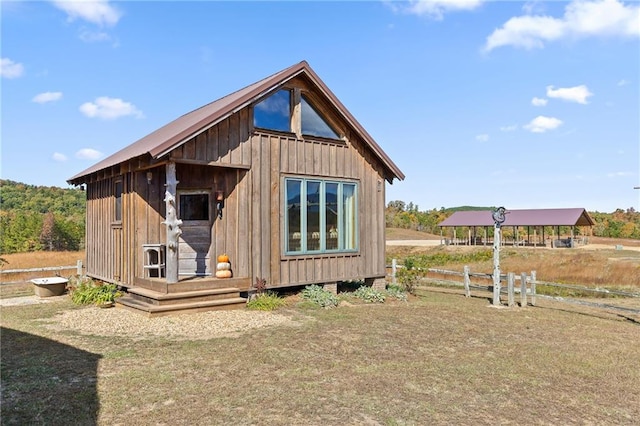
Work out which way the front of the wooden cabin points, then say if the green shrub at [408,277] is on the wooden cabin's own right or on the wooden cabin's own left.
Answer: on the wooden cabin's own left

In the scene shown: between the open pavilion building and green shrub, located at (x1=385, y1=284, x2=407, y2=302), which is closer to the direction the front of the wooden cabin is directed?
the green shrub
